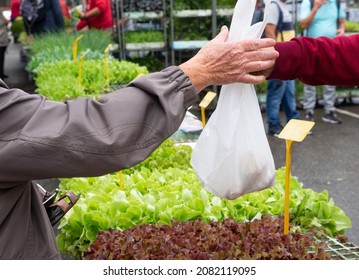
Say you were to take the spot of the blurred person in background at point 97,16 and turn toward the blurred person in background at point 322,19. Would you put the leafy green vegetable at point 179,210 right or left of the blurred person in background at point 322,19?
right

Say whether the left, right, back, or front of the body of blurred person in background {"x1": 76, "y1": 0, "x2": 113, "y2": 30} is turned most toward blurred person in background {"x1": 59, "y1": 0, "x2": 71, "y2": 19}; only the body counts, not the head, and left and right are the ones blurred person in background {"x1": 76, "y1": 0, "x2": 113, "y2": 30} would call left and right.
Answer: front

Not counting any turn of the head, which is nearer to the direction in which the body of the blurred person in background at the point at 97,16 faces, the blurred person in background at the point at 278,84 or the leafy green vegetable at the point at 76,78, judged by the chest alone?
the leafy green vegetable

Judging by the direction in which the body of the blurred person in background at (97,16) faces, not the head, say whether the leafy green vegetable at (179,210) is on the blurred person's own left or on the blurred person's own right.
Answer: on the blurred person's own left
